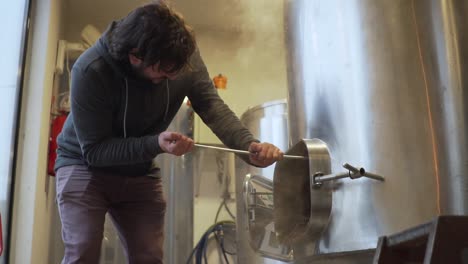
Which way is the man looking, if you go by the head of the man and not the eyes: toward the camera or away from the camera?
toward the camera

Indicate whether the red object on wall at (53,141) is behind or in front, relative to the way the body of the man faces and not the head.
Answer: behind

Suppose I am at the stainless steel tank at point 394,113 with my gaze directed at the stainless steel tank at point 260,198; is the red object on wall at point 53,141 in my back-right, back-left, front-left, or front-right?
front-left

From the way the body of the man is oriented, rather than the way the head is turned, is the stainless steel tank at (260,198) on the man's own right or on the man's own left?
on the man's own left

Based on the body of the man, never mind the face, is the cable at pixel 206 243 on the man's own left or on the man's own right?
on the man's own left

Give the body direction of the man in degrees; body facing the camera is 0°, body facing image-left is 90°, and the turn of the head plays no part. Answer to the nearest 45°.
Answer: approximately 315°

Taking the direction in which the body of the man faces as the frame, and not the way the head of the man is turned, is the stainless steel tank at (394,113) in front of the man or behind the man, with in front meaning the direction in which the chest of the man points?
in front
